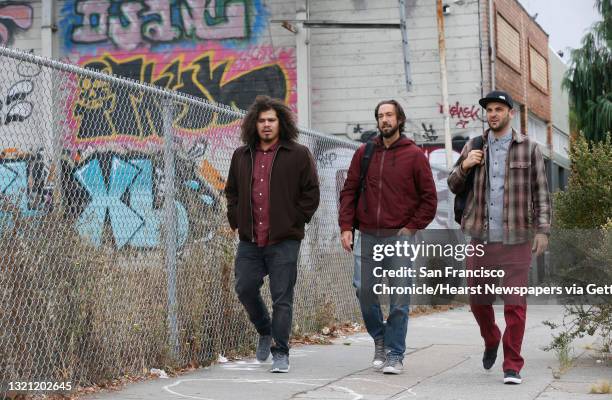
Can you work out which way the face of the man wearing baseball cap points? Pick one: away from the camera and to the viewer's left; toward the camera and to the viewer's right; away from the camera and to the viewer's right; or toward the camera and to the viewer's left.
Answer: toward the camera and to the viewer's left

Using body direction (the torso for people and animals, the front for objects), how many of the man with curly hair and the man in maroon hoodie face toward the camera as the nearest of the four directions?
2

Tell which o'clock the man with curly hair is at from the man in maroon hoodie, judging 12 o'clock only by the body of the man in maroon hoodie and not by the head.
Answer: The man with curly hair is roughly at 3 o'clock from the man in maroon hoodie.

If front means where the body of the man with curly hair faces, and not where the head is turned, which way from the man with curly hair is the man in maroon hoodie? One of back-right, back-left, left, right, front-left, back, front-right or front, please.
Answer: left

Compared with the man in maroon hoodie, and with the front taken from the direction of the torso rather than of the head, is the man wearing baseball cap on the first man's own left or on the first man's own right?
on the first man's own left

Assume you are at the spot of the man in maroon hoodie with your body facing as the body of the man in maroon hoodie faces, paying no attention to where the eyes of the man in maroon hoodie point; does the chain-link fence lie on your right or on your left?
on your right

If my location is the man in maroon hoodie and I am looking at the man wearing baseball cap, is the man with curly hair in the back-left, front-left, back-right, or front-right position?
back-right

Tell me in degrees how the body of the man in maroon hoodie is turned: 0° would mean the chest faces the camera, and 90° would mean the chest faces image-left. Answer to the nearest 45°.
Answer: approximately 0°
